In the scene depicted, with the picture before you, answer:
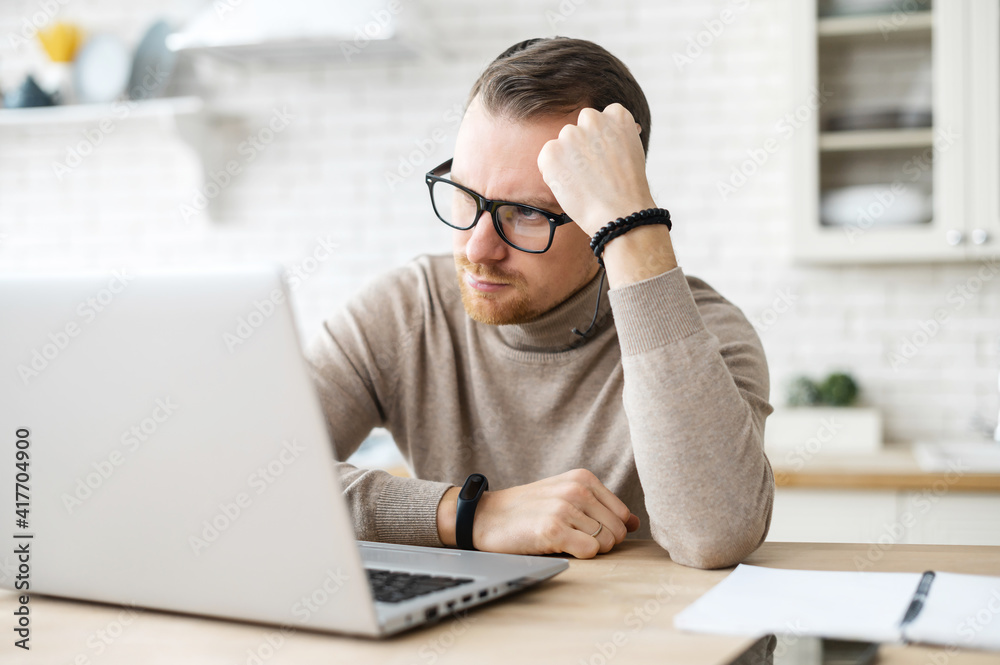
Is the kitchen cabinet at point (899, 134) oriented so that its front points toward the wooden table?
yes

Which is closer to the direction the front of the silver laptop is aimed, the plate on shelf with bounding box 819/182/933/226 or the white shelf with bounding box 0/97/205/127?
the plate on shelf

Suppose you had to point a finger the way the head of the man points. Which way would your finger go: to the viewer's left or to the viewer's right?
to the viewer's left

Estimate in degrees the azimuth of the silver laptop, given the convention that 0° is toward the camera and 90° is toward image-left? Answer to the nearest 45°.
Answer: approximately 225°

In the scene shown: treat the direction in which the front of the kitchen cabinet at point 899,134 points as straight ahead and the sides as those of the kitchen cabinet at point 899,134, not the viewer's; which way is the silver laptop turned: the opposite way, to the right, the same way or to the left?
the opposite way

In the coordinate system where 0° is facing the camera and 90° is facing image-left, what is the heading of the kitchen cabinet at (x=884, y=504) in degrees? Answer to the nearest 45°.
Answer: approximately 0°

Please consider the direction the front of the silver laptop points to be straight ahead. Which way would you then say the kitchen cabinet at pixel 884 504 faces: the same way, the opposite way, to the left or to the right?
the opposite way
